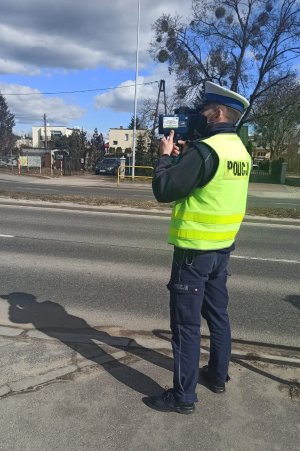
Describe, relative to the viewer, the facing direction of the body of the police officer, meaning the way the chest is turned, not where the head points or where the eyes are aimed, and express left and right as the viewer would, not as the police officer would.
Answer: facing away from the viewer and to the left of the viewer

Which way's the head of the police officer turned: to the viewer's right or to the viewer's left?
to the viewer's left

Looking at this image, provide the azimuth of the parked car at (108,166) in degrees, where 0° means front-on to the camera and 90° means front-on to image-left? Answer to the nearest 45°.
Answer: approximately 45°
